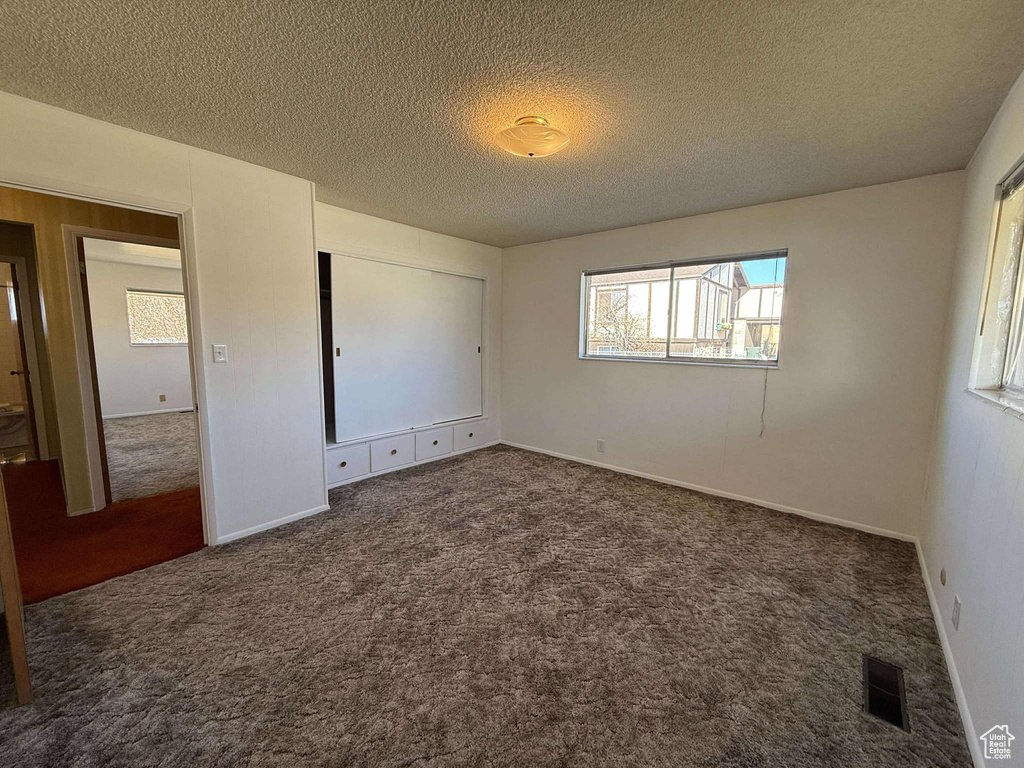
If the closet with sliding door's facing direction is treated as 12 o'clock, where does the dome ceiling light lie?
The dome ceiling light is roughly at 1 o'clock from the closet with sliding door.

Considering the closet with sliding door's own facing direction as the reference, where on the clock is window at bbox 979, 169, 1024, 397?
The window is roughly at 12 o'clock from the closet with sliding door.

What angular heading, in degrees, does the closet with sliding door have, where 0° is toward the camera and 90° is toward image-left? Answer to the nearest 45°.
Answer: approximately 315°

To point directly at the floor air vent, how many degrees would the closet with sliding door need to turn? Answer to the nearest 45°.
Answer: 0° — it already faces it

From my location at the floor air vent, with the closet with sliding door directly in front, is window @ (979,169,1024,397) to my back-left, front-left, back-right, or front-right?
back-right
